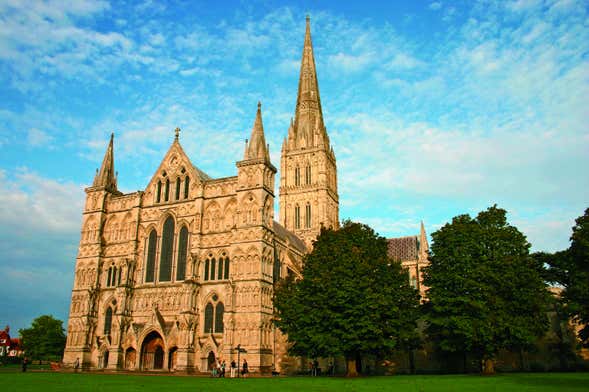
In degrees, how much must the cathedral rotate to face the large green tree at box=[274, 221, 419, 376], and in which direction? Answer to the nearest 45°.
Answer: approximately 90° to its left

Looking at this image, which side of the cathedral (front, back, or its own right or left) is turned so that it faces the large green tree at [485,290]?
left

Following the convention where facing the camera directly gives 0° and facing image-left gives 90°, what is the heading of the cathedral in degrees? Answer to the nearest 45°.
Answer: approximately 45°

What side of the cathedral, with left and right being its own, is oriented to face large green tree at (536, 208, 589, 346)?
left
